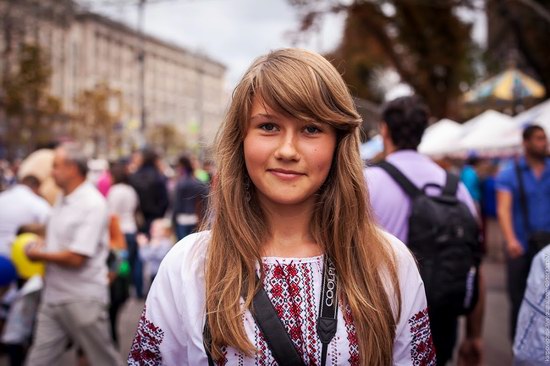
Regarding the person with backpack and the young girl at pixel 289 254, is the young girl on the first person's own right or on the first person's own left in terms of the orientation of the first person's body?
on the first person's own left

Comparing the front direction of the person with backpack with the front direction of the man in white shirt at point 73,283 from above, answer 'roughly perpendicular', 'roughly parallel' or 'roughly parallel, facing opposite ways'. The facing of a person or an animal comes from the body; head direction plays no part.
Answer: roughly perpendicular

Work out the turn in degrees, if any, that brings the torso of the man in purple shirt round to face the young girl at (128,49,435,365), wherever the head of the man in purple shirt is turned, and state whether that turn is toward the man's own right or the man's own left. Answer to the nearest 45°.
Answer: approximately 135° to the man's own left

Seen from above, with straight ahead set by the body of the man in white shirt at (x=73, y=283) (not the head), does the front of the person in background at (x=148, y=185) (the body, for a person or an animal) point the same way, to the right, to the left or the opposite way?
to the right

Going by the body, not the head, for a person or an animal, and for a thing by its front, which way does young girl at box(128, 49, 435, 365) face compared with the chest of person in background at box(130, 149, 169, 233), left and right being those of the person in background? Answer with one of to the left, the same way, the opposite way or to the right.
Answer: the opposite way

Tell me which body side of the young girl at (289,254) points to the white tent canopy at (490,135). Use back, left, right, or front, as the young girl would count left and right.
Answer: back

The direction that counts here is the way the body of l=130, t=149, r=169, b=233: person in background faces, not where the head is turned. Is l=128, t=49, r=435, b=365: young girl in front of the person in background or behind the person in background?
behind

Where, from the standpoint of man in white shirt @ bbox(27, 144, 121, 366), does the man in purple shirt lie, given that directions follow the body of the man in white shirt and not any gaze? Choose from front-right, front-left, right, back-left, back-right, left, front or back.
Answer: back-left

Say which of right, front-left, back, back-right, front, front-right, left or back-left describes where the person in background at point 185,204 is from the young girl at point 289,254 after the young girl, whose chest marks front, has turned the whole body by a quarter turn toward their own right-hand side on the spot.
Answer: right

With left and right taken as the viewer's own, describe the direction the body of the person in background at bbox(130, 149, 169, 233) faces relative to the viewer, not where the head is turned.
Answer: facing away from the viewer
